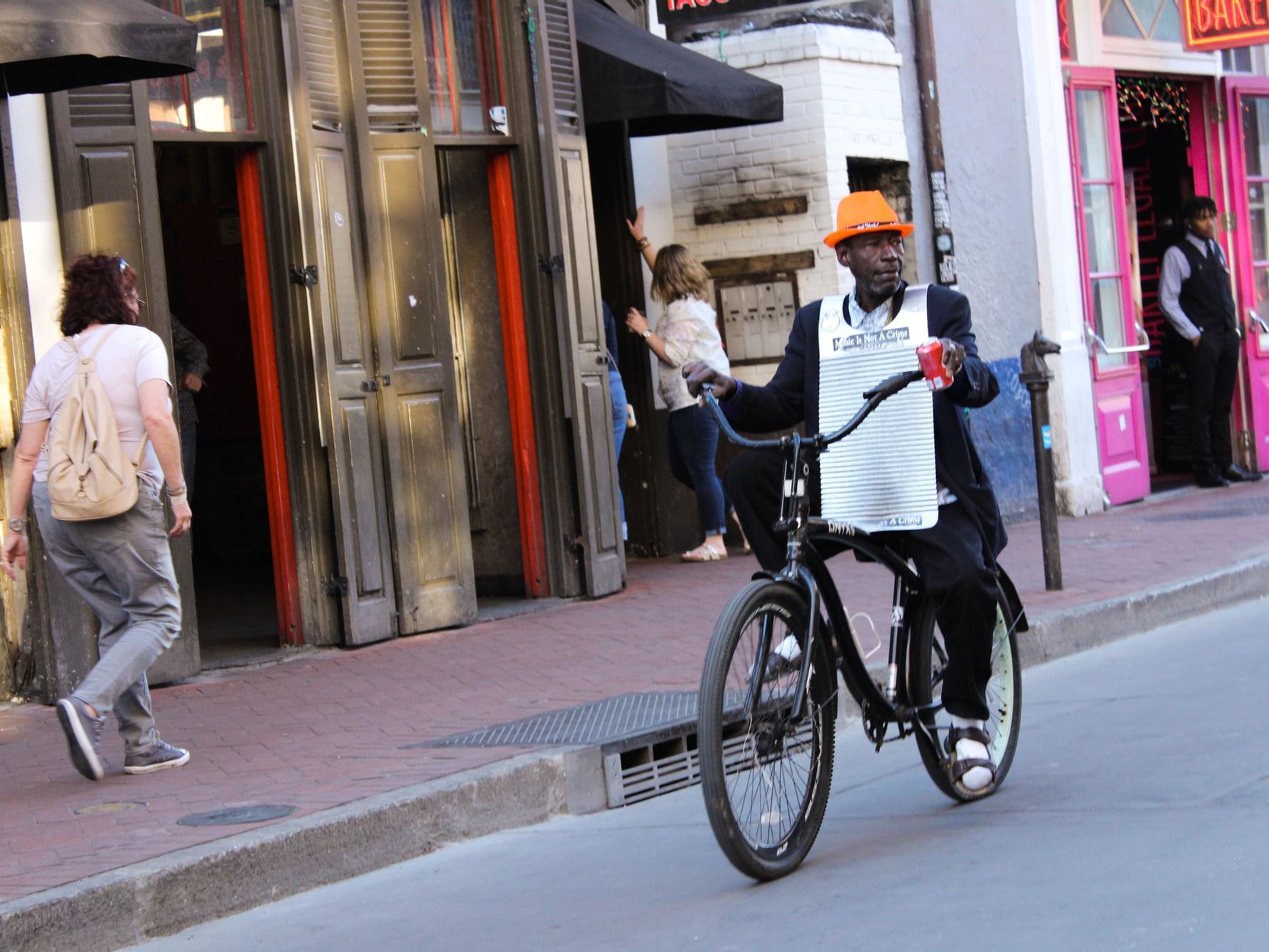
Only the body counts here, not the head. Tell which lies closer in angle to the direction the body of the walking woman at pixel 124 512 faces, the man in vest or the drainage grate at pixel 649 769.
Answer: the man in vest

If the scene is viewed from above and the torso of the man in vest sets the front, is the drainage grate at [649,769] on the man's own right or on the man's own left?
on the man's own right

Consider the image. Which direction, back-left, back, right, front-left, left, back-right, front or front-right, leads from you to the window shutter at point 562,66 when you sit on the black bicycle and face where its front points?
back-right

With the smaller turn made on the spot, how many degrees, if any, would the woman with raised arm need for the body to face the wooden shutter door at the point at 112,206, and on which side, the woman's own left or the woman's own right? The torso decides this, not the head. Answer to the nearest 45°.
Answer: approximately 45° to the woman's own left

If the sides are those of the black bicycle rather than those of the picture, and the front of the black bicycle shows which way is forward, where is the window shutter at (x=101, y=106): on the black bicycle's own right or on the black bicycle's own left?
on the black bicycle's own right

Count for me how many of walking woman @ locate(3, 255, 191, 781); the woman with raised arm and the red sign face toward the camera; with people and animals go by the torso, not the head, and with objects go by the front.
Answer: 1

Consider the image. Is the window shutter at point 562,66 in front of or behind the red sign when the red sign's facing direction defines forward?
in front

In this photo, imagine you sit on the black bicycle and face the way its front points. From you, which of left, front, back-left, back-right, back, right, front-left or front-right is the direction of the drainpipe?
back-right

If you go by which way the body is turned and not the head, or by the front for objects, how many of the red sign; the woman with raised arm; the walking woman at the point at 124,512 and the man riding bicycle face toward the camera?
2

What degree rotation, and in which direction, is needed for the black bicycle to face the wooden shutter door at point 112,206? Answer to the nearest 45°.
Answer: approximately 90° to its right

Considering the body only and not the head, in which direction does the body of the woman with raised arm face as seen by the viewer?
to the viewer's left

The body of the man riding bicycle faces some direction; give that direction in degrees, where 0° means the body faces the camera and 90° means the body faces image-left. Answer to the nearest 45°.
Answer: approximately 0°

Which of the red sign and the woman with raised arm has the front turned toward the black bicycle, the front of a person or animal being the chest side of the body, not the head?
the red sign
